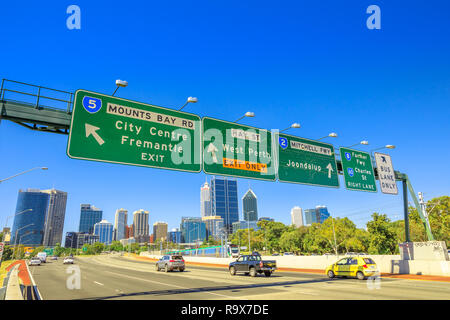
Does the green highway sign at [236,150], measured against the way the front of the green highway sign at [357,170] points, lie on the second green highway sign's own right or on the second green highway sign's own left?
on the second green highway sign's own right

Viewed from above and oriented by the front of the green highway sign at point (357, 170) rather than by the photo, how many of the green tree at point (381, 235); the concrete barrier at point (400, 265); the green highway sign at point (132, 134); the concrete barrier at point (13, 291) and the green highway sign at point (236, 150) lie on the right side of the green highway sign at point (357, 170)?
3

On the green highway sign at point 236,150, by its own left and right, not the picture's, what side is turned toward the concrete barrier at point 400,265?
left

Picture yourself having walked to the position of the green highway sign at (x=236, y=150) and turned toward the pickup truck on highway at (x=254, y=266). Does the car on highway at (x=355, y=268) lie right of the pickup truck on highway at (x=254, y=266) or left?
right

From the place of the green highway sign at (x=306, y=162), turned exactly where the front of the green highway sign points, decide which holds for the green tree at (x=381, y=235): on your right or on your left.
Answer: on your left

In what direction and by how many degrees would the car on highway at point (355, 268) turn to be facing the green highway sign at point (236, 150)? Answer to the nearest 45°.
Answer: approximately 135° to its left

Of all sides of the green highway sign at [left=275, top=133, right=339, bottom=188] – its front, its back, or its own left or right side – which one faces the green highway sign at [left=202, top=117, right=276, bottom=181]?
right

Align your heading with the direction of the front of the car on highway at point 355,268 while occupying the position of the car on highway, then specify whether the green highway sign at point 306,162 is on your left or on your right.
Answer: on your left

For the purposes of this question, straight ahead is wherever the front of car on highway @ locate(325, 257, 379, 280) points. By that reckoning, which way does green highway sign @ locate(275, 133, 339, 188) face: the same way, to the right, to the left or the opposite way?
the opposite way

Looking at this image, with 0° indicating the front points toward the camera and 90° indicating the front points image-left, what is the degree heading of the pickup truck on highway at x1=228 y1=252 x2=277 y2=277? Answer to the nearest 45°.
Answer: approximately 135°
